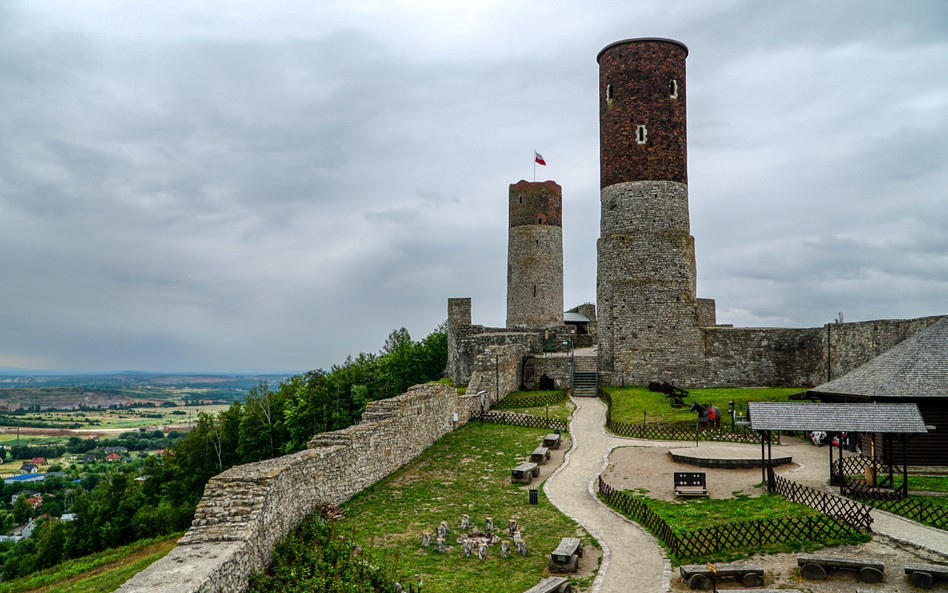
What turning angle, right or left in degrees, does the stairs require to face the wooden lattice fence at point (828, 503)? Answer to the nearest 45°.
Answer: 0° — it already faces it

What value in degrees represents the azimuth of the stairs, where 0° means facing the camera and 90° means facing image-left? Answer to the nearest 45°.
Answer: approximately 0°

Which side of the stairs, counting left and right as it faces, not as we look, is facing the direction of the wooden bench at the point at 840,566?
front

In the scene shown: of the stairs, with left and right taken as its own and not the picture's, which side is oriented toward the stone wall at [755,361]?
left

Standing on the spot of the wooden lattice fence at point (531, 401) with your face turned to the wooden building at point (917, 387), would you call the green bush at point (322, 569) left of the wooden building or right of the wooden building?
right

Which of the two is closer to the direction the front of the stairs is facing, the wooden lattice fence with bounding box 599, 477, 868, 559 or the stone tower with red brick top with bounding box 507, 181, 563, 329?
the wooden lattice fence

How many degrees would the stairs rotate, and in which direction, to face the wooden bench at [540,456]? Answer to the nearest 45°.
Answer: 0° — it already faces it

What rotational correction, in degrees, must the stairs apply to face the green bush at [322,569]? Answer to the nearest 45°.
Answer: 0° — it already faces it

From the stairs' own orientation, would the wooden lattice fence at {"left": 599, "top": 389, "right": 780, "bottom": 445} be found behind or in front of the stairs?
in front

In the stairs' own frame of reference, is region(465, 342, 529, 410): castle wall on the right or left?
on its right

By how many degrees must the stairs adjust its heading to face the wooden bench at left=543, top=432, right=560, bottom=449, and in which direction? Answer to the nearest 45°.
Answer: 0° — it already faces it

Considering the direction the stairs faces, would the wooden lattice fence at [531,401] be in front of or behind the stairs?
in front
